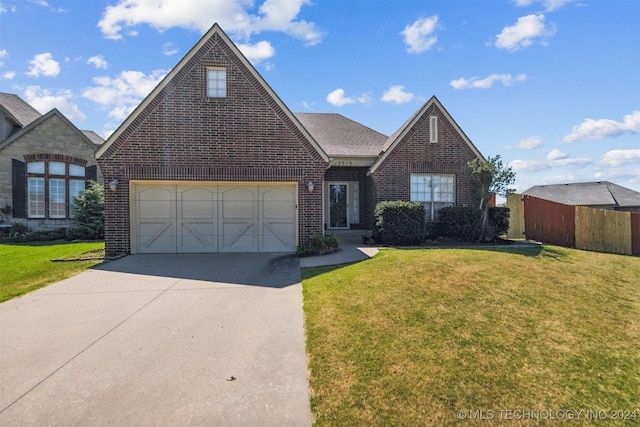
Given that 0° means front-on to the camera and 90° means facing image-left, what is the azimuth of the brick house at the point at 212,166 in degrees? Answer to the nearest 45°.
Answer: approximately 0°

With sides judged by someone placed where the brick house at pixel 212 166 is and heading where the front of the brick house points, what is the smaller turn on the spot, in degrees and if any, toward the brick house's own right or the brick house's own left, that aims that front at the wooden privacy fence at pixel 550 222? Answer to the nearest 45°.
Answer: approximately 90° to the brick house's own left

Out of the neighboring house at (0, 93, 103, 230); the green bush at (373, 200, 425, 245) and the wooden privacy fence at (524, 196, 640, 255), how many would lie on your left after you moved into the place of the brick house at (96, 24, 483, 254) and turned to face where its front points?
2

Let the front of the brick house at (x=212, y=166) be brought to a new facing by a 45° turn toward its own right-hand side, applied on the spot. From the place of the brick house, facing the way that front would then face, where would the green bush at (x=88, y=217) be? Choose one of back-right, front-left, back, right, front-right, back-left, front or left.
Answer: right

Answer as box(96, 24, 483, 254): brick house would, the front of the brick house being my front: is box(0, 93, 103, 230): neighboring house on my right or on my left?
on my right

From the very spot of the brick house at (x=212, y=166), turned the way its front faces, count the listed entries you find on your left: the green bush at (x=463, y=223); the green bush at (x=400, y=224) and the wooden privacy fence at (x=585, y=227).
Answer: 3

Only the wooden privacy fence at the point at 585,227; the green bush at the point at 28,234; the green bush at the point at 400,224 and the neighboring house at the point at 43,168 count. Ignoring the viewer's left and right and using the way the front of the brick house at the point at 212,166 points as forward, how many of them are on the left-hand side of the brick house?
2

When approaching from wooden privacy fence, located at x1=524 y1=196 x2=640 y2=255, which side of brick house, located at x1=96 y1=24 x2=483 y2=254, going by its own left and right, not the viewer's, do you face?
left

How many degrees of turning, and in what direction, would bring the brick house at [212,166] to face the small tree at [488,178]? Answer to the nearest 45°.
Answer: approximately 90° to its left

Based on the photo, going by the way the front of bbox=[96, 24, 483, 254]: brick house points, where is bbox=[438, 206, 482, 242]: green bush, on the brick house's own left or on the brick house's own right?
on the brick house's own left

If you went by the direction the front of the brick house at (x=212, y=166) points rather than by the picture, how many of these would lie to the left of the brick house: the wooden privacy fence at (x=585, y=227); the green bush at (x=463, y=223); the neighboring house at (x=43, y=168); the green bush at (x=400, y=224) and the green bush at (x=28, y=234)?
3
